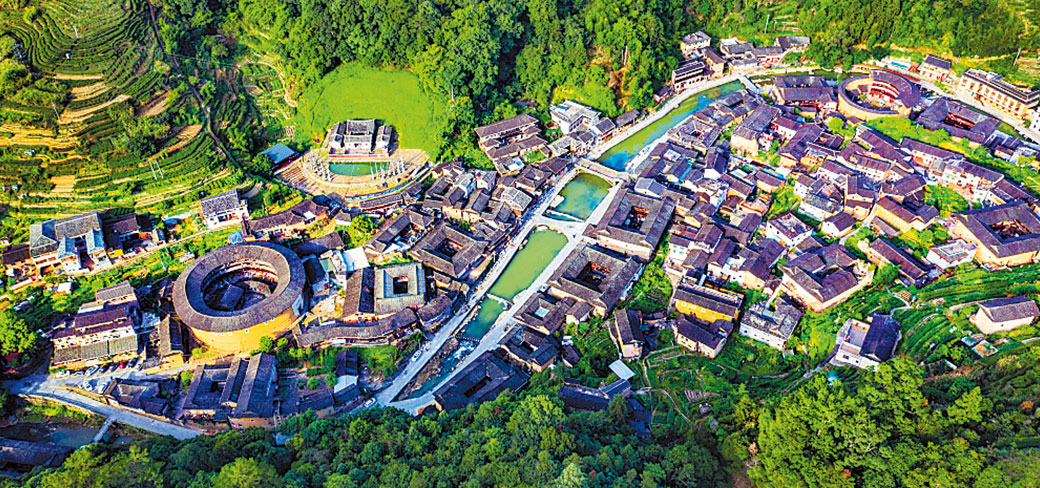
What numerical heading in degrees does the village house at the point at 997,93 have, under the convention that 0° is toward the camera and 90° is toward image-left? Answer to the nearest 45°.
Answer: approximately 45°

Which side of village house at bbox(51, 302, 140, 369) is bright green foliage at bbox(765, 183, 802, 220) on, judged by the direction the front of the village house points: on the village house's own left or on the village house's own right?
on the village house's own left

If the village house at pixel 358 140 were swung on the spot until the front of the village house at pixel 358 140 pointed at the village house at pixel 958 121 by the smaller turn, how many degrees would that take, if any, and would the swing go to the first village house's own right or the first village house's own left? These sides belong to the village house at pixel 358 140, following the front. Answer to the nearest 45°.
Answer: approximately 90° to the first village house's own left

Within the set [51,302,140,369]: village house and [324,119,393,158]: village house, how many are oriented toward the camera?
2

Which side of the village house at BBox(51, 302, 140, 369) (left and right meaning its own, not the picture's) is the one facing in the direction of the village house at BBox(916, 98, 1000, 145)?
left

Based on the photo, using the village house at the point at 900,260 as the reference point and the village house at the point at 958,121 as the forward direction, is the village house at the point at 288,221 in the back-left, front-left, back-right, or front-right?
back-left
